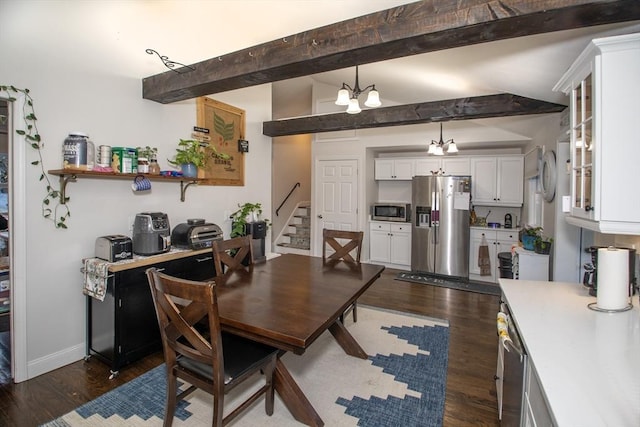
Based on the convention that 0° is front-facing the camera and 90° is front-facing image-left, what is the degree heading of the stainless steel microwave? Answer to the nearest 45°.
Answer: approximately 0°

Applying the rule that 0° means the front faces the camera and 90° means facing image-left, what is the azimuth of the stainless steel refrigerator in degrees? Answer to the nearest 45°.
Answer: approximately 0°

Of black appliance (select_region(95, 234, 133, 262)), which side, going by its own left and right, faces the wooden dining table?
front

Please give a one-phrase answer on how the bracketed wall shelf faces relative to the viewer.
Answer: facing the viewer and to the right of the viewer

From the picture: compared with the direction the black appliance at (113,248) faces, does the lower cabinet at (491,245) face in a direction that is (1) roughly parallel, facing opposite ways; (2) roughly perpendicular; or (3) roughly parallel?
roughly perpendicular

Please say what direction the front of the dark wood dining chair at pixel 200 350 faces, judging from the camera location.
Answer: facing away from the viewer and to the right of the viewer

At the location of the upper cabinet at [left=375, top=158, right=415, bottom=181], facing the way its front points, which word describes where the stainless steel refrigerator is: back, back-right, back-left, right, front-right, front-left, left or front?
front-left

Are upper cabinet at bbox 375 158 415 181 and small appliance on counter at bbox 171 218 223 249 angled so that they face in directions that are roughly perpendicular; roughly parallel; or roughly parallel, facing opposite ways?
roughly perpendicular
